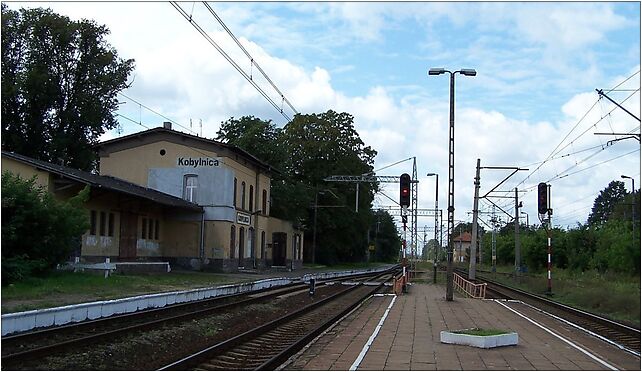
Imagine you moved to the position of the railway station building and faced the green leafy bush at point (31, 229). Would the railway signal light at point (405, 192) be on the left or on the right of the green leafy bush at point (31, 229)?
left

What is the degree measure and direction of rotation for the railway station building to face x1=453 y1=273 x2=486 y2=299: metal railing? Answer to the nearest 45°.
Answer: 0° — it already faces it

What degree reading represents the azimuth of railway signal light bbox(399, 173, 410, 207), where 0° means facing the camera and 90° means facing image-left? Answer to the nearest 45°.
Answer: approximately 0°

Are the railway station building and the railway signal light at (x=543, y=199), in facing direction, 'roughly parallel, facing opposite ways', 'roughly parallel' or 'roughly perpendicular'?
roughly perpendicular

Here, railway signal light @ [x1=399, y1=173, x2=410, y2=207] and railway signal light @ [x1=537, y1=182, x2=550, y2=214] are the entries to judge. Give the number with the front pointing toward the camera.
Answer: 2

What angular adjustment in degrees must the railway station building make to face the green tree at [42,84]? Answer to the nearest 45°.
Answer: approximately 180°

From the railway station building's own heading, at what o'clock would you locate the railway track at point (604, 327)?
The railway track is roughly at 1 o'clock from the railway station building.
